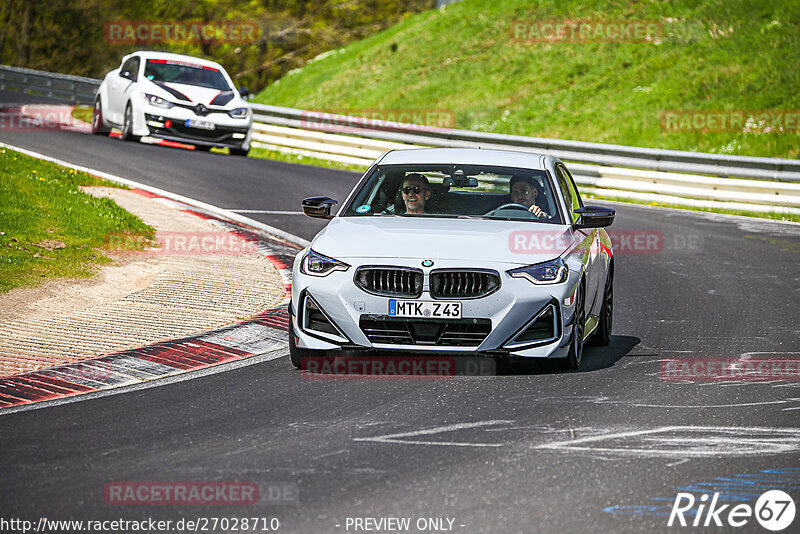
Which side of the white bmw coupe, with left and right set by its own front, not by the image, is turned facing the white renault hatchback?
back

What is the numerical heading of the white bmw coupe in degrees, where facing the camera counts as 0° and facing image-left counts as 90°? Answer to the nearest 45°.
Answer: approximately 0°

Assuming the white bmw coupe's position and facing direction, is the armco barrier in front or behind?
behind

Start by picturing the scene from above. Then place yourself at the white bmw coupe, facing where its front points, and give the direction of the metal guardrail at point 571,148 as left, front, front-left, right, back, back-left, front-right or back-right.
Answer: back

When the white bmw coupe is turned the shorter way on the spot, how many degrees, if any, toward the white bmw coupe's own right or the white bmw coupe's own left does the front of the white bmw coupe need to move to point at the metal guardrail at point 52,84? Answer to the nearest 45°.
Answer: approximately 135° to the white bmw coupe's own right
